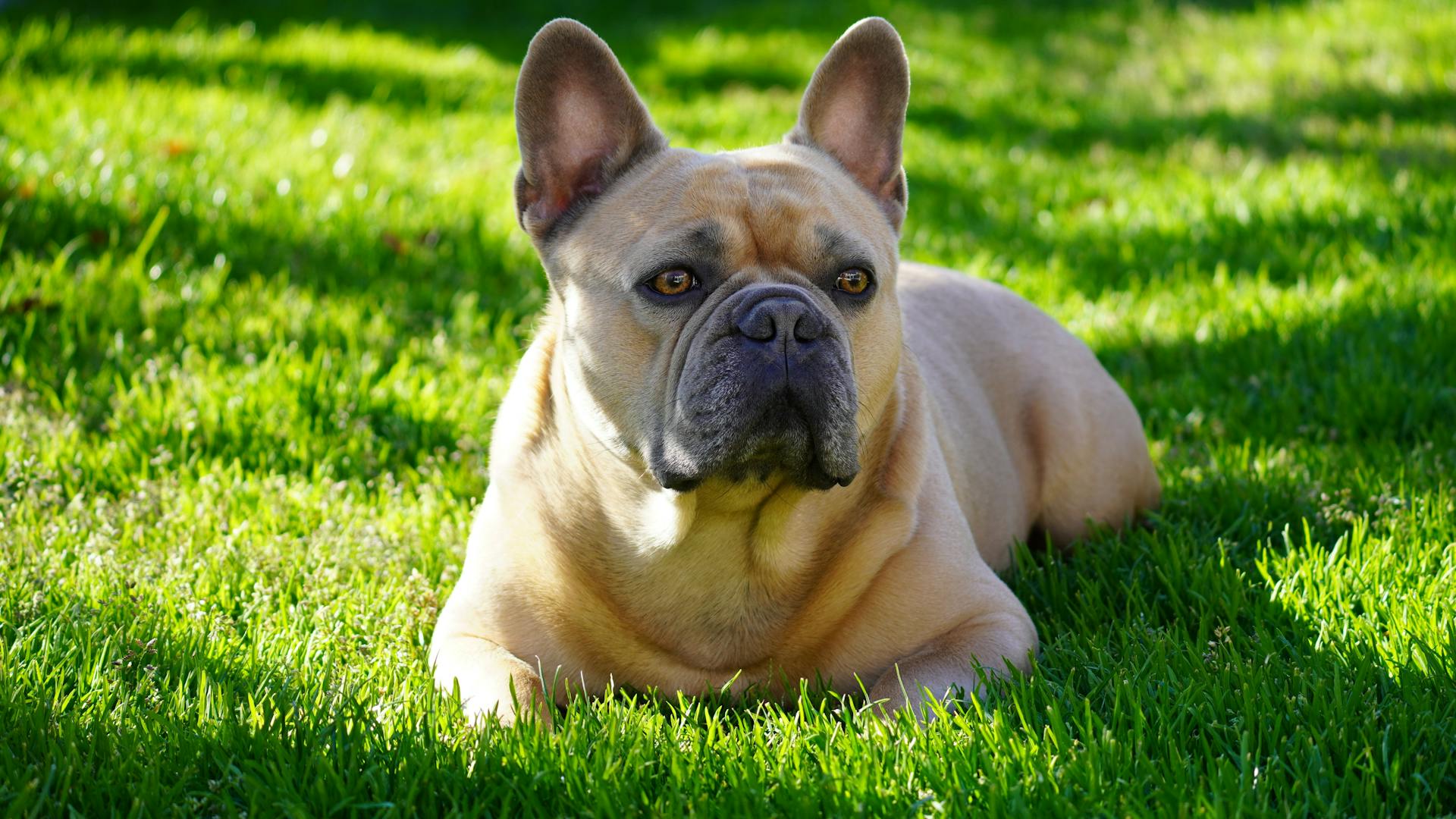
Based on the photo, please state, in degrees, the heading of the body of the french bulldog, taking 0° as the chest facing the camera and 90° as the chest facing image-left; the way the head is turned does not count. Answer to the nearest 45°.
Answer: approximately 45°
